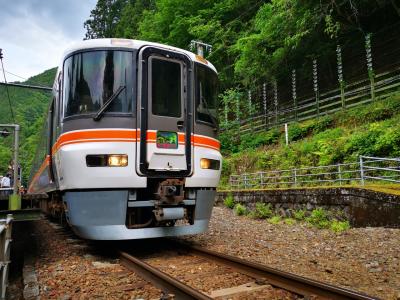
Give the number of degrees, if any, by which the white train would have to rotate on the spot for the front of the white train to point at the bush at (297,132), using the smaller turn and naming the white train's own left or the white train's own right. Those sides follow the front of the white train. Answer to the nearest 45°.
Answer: approximately 90° to the white train's own left

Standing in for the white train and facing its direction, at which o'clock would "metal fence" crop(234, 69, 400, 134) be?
The metal fence is roughly at 9 o'clock from the white train.

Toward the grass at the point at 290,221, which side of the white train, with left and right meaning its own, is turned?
left

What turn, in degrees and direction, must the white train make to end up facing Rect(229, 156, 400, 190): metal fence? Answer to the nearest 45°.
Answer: approximately 90° to its left

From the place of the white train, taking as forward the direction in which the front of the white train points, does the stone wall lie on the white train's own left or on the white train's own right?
on the white train's own left

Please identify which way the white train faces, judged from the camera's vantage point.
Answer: facing the viewer and to the right of the viewer

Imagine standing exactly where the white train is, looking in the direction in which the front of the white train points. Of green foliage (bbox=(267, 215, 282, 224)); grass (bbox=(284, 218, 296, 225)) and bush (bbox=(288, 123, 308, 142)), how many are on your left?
3

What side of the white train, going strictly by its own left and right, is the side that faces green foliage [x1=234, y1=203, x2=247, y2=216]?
left

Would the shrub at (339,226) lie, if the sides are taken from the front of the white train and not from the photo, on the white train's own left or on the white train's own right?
on the white train's own left
